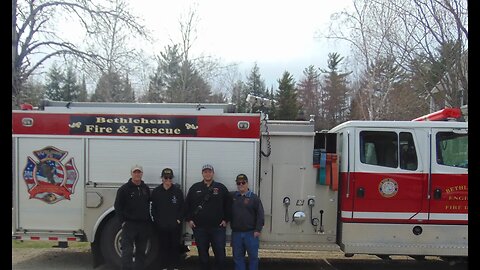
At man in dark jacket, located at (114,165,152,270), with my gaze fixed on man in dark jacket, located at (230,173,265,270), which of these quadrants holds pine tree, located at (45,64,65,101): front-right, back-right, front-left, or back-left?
back-left

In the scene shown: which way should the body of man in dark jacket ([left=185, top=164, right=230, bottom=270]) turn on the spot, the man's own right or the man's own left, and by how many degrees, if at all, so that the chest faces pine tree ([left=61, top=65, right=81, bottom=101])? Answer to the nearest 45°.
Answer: approximately 180°

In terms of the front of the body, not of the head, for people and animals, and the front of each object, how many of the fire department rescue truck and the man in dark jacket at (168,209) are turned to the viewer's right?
1

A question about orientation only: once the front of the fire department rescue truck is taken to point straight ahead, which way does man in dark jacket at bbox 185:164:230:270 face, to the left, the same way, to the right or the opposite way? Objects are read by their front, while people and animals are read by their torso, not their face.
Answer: to the right

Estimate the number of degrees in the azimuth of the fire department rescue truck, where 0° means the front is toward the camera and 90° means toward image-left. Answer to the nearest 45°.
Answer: approximately 270°

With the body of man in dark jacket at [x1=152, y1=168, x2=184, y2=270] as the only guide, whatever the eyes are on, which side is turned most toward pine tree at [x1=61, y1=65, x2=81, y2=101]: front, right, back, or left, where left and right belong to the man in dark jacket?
back

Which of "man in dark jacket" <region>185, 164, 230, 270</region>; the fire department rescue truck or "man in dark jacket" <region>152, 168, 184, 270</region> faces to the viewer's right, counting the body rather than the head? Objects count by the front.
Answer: the fire department rescue truck

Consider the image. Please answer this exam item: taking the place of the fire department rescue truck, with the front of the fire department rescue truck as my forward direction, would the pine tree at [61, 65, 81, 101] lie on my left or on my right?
on my left

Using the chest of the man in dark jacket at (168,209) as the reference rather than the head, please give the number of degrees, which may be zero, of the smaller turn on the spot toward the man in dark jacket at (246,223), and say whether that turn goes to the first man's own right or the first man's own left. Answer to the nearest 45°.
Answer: approximately 90° to the first man's own left
